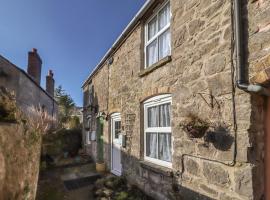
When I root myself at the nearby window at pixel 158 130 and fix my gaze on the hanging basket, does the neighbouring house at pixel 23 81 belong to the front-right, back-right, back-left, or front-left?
back-right

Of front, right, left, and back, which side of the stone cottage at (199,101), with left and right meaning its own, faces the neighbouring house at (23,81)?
right

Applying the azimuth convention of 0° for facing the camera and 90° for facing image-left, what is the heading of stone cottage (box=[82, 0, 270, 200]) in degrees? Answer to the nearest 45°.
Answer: approximately 45°

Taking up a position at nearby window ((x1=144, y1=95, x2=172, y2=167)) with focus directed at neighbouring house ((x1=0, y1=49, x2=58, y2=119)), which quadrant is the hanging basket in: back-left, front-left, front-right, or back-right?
back-left
